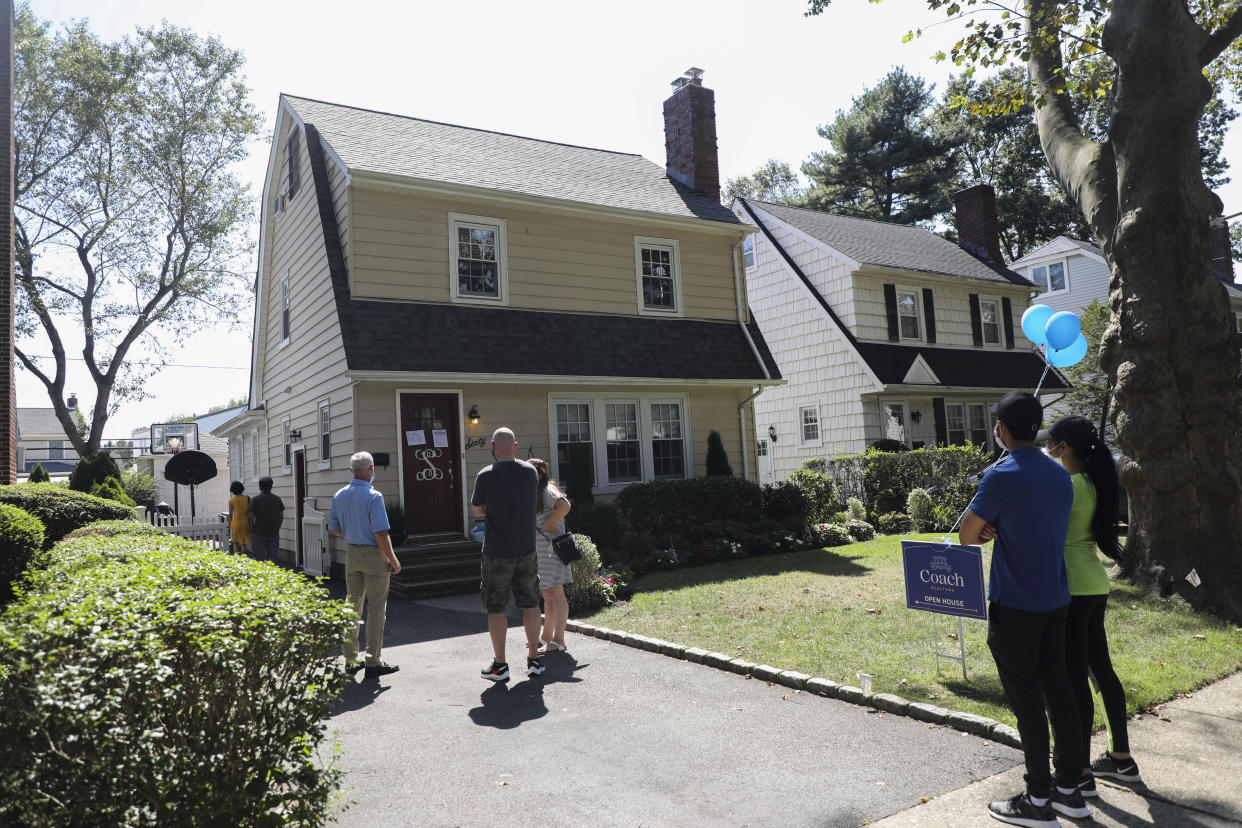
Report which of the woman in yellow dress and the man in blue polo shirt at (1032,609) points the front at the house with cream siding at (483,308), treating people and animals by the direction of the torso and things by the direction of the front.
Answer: the man in blue polo shirt

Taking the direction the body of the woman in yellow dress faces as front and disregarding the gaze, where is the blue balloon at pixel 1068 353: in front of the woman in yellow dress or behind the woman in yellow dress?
behind

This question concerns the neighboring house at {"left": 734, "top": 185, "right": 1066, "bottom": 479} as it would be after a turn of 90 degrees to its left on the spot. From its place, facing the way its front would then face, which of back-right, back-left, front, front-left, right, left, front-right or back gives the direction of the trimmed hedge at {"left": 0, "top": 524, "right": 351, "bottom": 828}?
back-right

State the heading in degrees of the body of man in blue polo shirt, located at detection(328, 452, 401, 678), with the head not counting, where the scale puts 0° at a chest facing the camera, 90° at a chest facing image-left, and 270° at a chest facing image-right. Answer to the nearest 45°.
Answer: approximately 225°

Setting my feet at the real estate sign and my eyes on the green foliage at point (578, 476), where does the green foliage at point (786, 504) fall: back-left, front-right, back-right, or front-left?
front-right

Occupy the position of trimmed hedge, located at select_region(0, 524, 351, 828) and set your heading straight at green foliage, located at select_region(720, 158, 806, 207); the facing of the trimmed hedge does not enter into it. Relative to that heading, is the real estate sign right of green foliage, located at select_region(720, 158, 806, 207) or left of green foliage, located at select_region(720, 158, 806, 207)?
right

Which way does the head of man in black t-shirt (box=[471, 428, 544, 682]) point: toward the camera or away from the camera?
away from the camera

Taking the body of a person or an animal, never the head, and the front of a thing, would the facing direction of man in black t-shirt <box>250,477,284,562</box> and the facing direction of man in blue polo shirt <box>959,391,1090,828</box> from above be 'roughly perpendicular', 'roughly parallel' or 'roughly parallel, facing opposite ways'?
roughly parallel

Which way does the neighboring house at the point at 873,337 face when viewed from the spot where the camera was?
facing the viewer and to the right of the viewer

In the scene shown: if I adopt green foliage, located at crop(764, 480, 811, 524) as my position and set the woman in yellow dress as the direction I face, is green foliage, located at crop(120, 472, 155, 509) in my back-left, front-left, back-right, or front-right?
front-right

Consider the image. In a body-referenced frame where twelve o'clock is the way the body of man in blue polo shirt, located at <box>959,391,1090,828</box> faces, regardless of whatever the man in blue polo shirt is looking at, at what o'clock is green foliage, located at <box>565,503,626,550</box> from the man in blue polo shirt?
The green foliage is roughly at 12 o'clock from the man in blue polo shirt.

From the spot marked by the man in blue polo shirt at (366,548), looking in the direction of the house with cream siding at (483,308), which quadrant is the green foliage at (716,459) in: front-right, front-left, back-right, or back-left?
front-right

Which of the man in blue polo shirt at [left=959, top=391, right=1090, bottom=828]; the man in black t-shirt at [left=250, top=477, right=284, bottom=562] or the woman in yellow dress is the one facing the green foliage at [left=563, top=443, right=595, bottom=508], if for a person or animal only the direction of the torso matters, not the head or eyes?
the man in blue polo shirt

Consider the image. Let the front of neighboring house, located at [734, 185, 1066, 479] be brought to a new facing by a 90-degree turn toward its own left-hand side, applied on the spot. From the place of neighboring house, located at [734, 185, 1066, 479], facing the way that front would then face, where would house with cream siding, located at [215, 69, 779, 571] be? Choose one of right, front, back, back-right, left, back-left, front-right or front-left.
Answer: back

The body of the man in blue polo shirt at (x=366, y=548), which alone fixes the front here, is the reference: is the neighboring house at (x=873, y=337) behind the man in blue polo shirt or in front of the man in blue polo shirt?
in front

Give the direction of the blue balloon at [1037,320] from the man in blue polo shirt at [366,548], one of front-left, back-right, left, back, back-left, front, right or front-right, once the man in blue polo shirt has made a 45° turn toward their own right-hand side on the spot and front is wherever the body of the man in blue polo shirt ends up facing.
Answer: front

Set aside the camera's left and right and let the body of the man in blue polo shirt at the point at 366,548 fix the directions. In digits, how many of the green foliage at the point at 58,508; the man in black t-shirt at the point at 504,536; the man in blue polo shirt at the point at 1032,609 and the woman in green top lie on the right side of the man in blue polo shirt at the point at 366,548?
3
